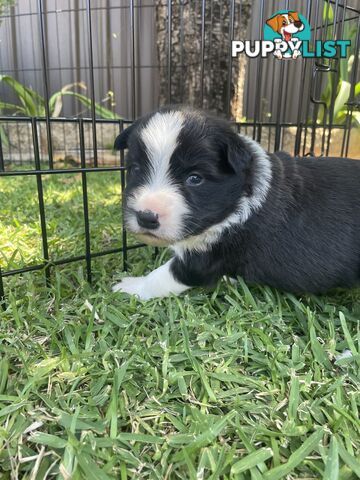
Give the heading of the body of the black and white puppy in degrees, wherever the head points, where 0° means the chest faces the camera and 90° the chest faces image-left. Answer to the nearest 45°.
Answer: approximately 90°

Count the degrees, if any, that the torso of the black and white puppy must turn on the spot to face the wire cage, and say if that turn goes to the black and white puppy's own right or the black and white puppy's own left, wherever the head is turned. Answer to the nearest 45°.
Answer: approximately 90° to the black and white puppy's own right

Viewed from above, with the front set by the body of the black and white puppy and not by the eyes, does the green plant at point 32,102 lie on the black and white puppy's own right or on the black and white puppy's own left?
on the black and white puppy's own right
